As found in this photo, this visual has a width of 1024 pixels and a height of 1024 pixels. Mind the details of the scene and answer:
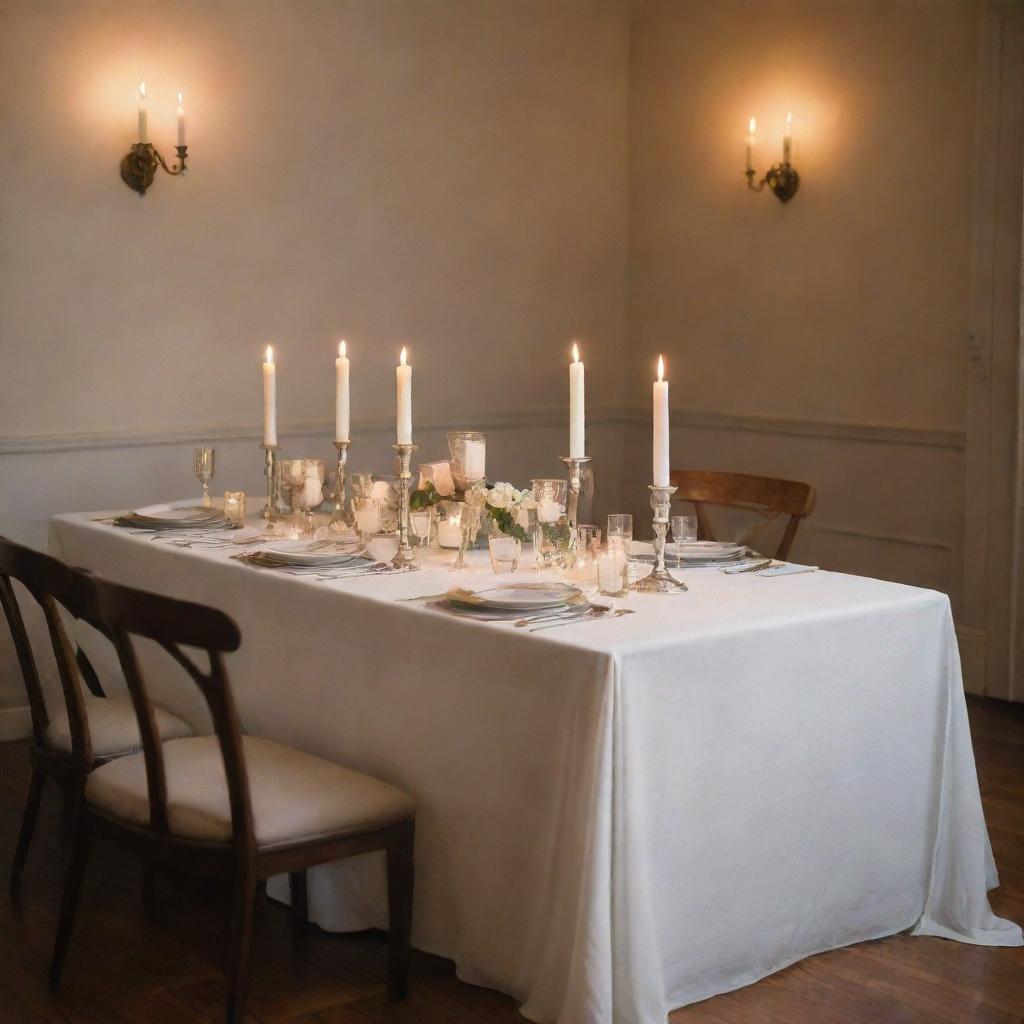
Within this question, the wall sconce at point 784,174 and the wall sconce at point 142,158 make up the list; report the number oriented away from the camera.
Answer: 0

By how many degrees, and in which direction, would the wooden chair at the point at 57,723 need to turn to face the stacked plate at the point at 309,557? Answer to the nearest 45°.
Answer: approximately 45° to its right

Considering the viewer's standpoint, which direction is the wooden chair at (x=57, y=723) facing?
facing away from the viewer and to the right of the viewer

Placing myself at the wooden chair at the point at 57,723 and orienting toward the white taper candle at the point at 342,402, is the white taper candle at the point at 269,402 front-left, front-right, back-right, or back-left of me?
front-left

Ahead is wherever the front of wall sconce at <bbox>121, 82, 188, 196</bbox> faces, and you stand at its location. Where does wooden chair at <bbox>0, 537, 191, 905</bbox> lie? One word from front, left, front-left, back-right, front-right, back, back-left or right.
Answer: front-right

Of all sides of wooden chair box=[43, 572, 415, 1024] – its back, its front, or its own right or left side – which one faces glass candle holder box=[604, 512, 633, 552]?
front

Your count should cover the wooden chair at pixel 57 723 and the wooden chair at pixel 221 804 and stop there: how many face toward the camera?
0

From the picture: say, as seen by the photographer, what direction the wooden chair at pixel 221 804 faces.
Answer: facing away from the viewer and to the right of the viewer

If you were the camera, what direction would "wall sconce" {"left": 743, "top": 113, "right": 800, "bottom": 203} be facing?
facing the viewer and to the left of the viewer

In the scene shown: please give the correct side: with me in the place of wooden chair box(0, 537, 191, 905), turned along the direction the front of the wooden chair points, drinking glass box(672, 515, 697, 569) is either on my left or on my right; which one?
on my right

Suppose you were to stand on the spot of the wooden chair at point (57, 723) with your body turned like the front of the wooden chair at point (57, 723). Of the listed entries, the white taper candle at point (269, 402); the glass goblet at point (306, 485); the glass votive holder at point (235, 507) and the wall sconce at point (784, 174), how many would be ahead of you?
4

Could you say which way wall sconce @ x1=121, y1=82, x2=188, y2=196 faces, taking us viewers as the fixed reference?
facing the viewer and to the right of the viewer

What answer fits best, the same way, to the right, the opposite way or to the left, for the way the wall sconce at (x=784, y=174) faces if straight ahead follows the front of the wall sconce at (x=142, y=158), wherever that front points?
to the right

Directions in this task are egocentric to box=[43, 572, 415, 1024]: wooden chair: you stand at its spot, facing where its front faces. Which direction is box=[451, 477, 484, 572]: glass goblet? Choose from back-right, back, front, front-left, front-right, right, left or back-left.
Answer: front
